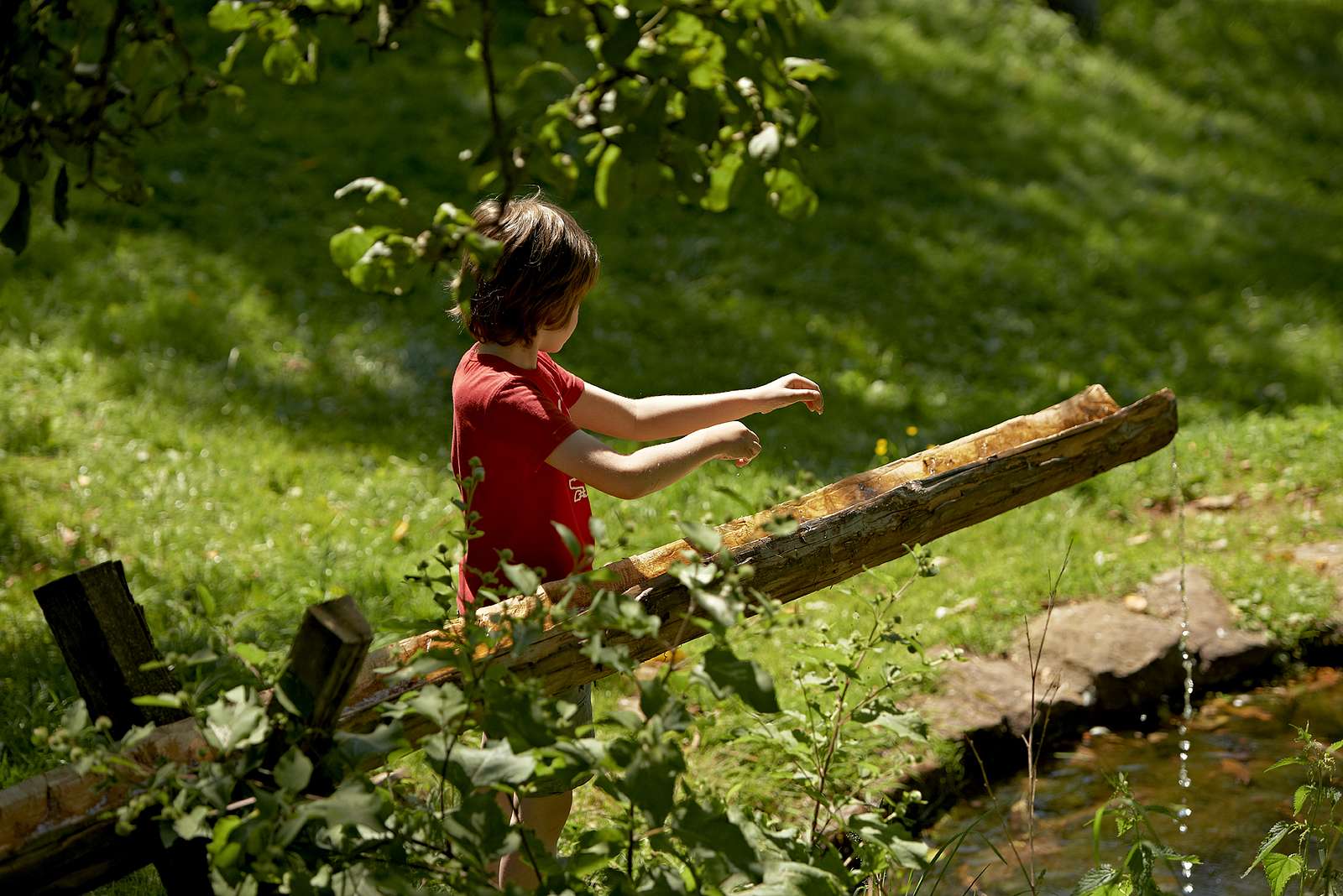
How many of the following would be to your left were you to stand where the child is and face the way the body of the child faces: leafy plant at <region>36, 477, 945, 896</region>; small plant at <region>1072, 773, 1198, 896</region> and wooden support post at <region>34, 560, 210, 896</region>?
0

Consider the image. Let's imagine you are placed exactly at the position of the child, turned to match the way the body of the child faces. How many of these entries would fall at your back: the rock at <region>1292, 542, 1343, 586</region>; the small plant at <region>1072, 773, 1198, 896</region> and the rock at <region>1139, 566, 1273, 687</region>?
0

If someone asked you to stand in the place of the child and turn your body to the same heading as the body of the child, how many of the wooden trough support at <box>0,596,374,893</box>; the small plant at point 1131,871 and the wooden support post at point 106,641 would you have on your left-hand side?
0

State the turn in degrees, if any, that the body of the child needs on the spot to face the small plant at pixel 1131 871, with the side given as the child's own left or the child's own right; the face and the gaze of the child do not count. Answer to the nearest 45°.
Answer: approximately 45° to the child's own right

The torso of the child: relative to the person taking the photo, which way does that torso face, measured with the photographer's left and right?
facing to the right of the viewer

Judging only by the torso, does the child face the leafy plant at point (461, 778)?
no

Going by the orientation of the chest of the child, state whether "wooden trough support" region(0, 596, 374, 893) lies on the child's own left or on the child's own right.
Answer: on the child's own right

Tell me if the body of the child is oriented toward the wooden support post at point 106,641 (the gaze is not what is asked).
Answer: no

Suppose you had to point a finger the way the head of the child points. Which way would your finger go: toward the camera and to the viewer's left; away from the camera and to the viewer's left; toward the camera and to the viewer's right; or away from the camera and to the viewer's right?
away from the camera and to the viewer's right

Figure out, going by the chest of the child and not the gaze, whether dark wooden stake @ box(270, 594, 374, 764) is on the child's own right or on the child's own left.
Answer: on the child's own right
